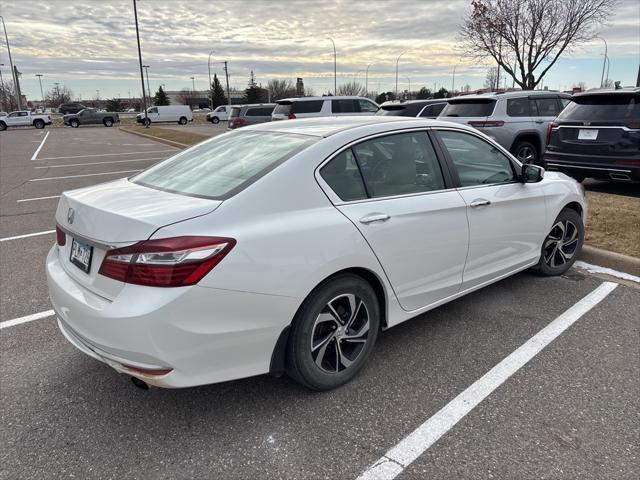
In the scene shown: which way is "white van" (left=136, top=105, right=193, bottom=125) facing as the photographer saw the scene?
facing to the left of the viewer

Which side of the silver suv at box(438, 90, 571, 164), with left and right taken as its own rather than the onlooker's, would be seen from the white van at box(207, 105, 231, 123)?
left

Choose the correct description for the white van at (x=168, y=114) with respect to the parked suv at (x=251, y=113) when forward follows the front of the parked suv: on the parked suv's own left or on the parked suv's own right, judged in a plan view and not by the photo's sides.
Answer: on the parked suv's own left

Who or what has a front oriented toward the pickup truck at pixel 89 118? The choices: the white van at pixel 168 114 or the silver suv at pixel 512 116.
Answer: the white van

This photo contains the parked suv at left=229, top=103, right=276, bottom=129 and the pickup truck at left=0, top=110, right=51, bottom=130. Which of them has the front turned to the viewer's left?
the pickup truck

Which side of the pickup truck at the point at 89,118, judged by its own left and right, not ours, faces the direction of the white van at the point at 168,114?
back

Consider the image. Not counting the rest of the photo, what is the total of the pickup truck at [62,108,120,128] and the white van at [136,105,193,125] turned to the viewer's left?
2

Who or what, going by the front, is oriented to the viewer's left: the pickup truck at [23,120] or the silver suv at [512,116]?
the pickup truck

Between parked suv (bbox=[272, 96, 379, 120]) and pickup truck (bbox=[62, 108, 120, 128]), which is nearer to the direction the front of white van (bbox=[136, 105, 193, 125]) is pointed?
the pickup truck

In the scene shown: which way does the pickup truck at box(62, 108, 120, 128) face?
to the viewer's left

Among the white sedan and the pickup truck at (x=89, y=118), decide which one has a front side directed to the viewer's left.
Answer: the pickup truck

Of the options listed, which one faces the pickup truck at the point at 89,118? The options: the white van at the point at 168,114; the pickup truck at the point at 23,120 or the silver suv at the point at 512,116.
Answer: the white van

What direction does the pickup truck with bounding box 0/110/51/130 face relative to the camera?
to the viewer's left

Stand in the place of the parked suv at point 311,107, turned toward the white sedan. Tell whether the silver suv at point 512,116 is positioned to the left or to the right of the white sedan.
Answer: left

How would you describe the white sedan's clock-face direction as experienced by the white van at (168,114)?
The white sedan is roughly at 9 o'clock from the white van.

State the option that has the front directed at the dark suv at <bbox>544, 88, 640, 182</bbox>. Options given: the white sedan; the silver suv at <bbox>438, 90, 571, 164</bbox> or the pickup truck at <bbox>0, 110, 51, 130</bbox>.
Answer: the white sedan

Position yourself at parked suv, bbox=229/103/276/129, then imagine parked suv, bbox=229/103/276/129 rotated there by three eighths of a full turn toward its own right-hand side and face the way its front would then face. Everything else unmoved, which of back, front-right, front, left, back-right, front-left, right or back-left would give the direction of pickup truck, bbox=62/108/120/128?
back-right

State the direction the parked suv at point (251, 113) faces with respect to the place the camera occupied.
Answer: facing away from the viewer and to the right of the viewer
